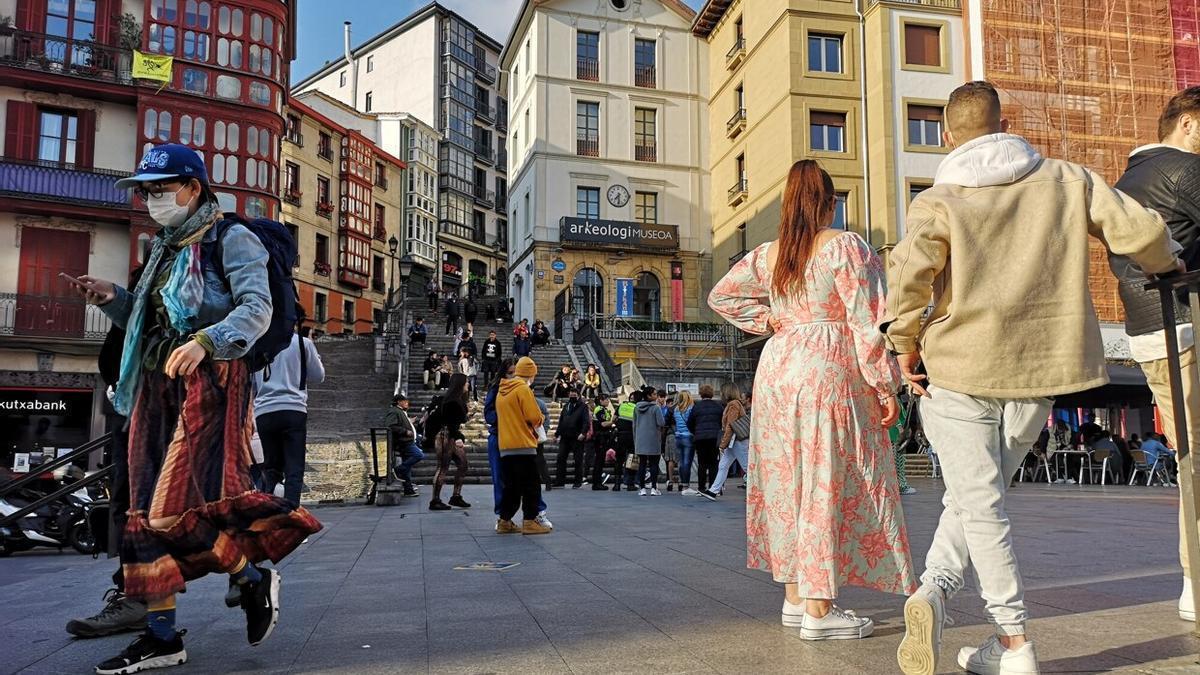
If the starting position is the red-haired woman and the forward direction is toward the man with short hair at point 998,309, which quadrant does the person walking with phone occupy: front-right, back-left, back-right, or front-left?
back-right

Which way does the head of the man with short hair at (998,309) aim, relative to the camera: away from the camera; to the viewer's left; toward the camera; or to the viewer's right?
away from the camera

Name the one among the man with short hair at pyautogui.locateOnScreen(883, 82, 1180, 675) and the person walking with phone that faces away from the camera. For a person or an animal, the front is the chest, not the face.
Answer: the man with short hair

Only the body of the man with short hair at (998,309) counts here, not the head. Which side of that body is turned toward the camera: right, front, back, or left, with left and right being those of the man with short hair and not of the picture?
back

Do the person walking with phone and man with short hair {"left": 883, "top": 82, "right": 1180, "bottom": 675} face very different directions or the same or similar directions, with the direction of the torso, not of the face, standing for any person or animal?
very different directions

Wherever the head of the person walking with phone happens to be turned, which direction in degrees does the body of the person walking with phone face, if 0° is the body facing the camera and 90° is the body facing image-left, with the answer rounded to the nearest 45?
approximately 45°

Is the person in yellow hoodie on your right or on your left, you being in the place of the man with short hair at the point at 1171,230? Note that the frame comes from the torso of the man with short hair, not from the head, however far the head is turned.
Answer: on your left

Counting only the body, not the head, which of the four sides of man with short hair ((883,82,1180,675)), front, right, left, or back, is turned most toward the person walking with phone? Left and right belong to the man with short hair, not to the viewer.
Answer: left

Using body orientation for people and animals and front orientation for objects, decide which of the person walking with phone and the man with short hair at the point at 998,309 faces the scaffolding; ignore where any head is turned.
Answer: the man with short hair
